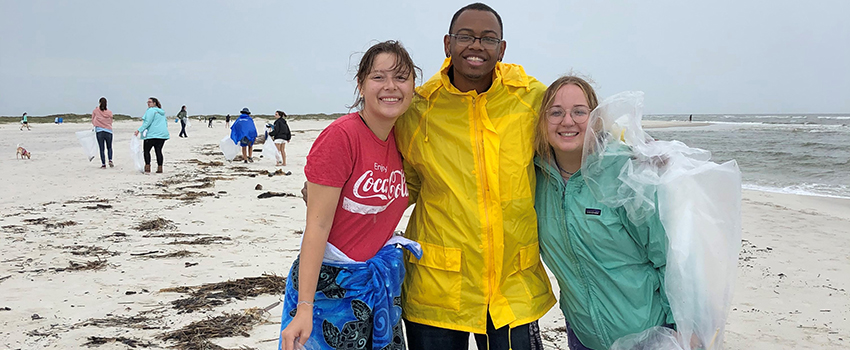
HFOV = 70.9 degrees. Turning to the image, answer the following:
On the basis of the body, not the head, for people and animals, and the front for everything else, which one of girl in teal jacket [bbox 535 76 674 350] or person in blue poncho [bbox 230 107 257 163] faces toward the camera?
the girl in teal jacket

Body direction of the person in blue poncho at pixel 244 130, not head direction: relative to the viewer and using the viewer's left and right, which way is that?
facing away from the viewer

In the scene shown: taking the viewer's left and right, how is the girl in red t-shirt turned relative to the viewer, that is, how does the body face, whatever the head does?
facing the viewer and to the right of the viewer

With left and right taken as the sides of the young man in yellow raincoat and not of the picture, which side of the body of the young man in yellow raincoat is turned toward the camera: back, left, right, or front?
front

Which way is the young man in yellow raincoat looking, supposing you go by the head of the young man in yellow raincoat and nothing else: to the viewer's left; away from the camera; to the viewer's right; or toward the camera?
toward the camera

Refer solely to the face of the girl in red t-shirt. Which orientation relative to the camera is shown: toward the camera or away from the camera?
toward the camera

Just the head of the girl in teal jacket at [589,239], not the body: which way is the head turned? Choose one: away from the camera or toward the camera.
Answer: toward the camera

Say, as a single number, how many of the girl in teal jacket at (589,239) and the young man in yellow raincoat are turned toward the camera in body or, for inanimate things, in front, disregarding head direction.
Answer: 2

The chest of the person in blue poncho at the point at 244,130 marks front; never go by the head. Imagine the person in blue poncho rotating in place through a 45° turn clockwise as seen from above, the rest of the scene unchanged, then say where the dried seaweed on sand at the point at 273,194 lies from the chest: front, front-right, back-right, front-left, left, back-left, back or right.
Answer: back-right

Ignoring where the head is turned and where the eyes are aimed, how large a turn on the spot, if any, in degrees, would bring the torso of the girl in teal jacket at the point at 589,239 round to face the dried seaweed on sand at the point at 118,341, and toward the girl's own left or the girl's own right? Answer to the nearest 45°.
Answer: approximately 90° to the girl's own right

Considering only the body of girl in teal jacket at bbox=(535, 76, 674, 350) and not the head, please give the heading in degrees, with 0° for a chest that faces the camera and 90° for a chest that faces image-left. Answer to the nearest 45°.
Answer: approximately 0°

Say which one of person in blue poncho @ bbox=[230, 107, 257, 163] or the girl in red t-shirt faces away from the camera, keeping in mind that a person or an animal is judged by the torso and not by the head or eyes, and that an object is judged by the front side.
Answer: the person in blue poncho

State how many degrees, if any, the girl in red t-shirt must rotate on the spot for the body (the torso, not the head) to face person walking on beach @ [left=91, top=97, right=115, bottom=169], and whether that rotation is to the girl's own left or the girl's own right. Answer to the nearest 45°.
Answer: approximately 180°

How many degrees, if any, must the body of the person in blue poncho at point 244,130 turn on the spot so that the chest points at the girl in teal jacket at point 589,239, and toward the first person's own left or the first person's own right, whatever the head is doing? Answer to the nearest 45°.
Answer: approximately 180°

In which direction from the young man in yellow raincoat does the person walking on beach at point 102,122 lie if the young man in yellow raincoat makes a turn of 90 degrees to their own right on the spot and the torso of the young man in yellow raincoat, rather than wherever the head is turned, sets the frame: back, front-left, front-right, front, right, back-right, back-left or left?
front-right
